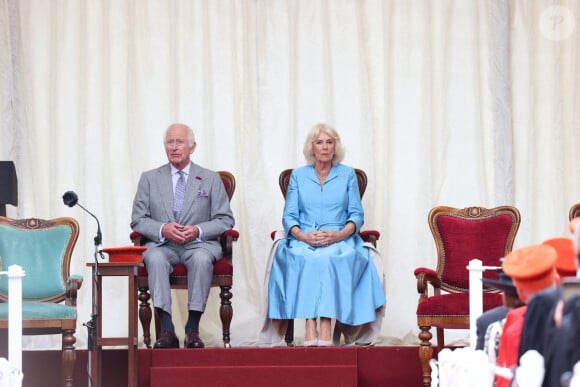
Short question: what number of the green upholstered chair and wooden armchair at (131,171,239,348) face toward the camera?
2

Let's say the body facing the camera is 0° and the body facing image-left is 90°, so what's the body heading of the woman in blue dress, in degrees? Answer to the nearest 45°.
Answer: approximately 0°

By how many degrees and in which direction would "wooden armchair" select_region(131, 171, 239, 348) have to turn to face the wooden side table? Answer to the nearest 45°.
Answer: approximately 45° to its right

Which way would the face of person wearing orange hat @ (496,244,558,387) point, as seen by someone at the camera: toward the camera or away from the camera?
away from the camera
